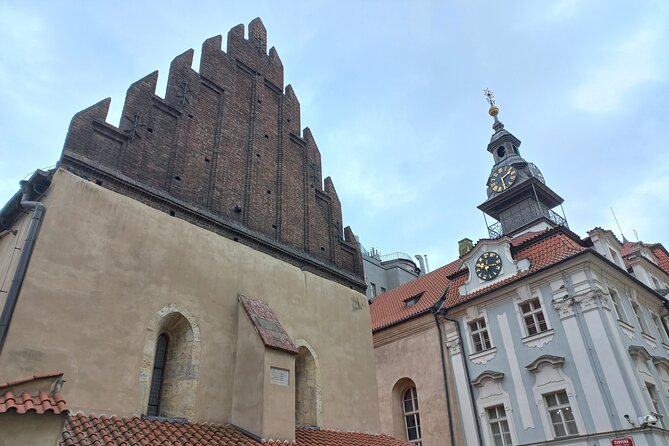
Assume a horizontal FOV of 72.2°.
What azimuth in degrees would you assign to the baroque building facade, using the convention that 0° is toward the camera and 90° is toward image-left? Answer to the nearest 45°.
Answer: approximately 45°
